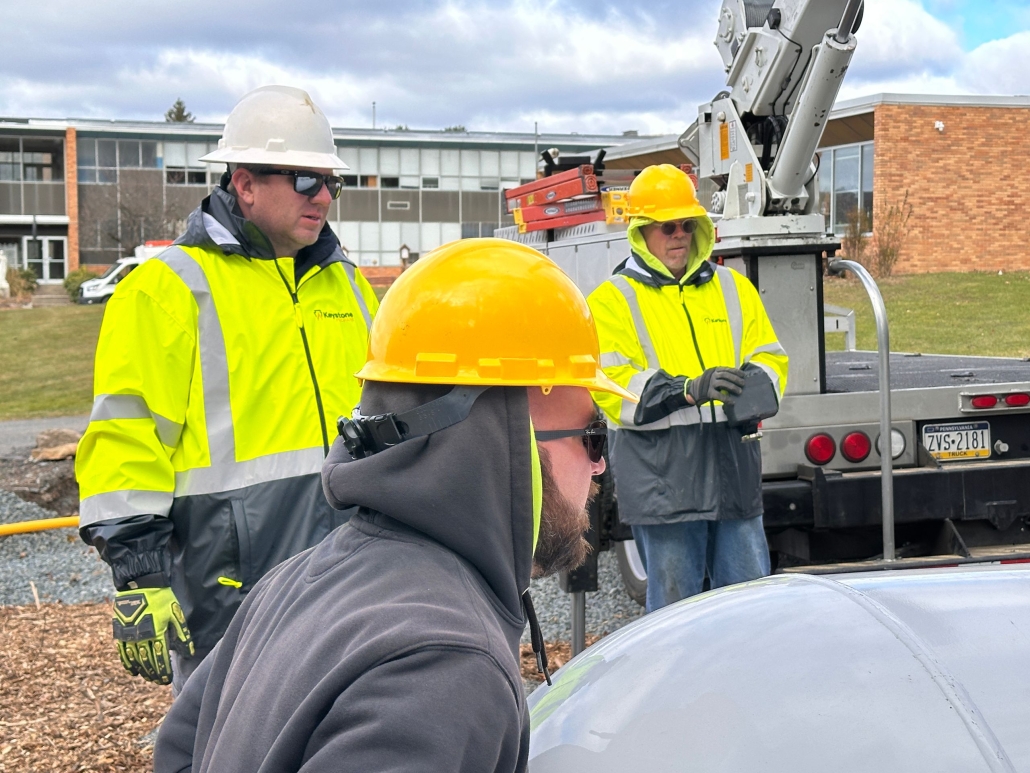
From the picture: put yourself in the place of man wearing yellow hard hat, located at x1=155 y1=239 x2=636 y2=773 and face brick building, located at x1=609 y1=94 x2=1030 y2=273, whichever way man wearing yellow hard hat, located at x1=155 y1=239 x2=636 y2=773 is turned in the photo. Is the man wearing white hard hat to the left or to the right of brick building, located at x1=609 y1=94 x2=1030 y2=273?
left

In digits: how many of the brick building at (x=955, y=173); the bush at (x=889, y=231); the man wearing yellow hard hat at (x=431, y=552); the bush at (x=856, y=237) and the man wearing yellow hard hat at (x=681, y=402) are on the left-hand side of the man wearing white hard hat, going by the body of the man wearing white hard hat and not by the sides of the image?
4

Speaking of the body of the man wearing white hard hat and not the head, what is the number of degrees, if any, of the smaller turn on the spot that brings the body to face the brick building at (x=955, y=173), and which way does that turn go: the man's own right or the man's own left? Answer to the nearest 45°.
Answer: approximately 90° to the man's own left

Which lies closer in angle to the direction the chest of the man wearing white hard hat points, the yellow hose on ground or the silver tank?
the silver tank

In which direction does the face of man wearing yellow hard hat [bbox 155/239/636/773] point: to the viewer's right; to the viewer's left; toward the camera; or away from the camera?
to the viewer's right

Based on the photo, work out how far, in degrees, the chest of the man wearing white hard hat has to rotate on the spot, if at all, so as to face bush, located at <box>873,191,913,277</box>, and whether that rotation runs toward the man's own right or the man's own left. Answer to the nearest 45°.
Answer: approximately 90° to the man's own left

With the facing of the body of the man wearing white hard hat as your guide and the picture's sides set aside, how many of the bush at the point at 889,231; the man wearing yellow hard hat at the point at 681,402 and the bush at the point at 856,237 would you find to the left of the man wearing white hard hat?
3

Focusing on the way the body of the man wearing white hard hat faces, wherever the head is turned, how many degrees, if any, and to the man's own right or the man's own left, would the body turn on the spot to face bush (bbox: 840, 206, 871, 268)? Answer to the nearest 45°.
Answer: approximately 90° to the man's own left

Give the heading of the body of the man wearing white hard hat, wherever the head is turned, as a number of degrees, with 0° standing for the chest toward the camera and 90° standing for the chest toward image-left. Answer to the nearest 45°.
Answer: approximately 315°

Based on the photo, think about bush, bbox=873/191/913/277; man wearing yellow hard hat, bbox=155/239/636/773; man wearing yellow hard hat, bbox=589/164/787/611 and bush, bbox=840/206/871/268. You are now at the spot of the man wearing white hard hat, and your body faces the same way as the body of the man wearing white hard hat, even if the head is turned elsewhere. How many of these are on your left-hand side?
3

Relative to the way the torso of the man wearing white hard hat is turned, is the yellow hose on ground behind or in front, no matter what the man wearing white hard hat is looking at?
behind
